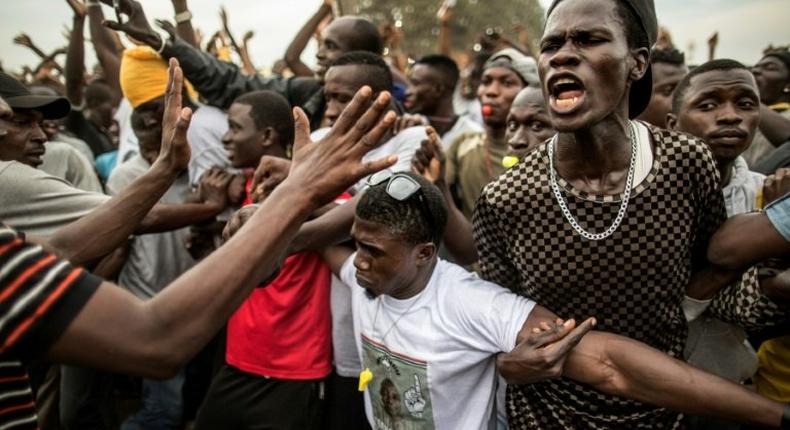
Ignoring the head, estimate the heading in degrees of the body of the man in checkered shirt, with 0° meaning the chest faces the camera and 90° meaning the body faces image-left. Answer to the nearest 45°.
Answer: approximately 0°
